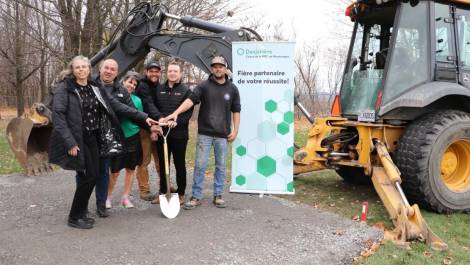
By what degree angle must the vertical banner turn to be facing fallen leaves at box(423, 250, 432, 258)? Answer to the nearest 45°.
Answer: approximately 45° to its left

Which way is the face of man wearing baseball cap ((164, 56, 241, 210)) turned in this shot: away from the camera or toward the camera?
toward the camera

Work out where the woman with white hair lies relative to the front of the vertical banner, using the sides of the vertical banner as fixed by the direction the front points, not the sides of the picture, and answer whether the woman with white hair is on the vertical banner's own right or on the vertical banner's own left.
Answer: on the vertical banner's own right

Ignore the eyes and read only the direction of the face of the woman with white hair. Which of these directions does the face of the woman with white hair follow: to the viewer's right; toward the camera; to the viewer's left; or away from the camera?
toward the camera

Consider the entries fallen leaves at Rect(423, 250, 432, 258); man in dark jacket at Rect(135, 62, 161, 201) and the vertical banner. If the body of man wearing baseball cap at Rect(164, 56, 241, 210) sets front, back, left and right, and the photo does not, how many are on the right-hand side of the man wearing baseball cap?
1

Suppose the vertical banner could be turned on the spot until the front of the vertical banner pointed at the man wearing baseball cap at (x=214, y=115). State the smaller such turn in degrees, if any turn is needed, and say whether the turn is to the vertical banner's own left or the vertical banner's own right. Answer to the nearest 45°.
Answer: approximately 45° to the vertical banner's own right

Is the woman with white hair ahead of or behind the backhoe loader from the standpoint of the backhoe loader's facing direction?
behind

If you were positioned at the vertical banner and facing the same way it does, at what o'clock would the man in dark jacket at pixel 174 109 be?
The man in dark jacket is roughly at 2 o'clock from the vertical banner.

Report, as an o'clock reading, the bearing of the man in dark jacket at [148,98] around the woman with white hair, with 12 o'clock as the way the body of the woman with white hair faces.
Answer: The man in dark jacket is roughly at 9 o'clock from the woman with white hair.

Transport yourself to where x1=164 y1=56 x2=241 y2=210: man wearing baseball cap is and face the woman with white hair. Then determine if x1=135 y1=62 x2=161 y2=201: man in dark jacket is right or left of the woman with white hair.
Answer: right

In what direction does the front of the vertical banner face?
toward the camera

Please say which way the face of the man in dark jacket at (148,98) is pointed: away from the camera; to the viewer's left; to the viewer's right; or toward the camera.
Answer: toward the camera

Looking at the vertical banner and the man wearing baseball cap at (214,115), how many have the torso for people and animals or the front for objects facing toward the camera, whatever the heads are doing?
2

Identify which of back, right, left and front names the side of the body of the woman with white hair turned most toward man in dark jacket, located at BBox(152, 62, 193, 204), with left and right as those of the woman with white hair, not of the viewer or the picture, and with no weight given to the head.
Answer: left
